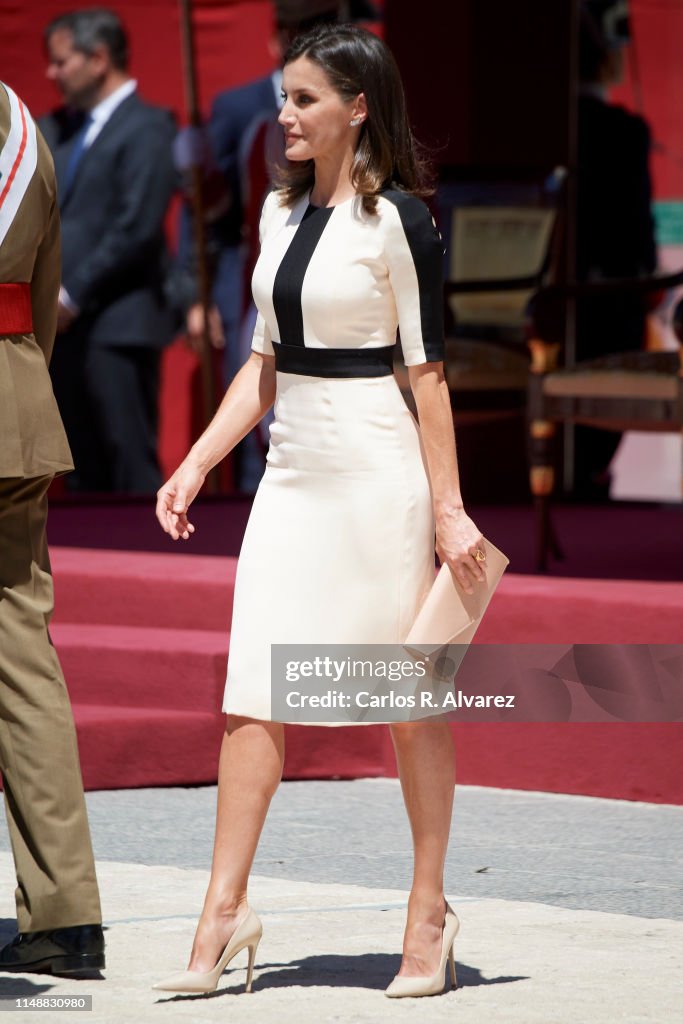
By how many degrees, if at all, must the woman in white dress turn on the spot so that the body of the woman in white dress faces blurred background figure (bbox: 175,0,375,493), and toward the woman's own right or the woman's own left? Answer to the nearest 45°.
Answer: approximately 135° to the woman's own right

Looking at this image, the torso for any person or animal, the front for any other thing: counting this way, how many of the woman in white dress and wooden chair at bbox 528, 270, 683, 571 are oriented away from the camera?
0

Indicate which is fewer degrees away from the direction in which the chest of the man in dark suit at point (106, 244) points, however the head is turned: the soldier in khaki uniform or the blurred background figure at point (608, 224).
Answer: the soldier in khaki uniform

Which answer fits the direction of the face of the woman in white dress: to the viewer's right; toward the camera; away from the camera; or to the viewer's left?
to the viewer's left

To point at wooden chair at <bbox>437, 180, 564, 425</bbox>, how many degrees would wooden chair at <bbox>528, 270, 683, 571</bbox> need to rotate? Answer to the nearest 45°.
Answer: approximately 90° to its right
